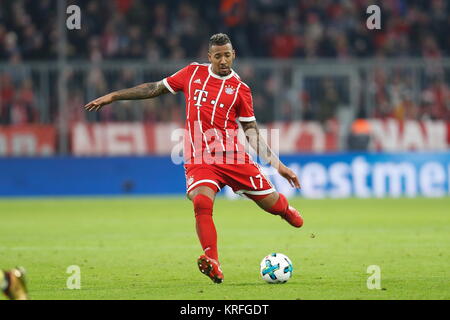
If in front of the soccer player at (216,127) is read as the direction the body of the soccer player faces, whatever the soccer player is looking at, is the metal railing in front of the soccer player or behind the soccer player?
behind

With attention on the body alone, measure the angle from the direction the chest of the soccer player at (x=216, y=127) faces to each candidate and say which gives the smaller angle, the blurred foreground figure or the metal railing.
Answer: the blurred foreground figure

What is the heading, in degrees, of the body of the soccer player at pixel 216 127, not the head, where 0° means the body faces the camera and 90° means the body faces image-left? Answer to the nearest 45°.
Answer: approximately 0°
